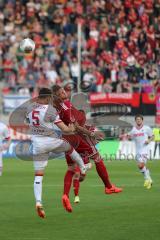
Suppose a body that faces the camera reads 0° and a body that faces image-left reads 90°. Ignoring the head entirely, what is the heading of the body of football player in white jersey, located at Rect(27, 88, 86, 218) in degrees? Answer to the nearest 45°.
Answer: approximately 225°
